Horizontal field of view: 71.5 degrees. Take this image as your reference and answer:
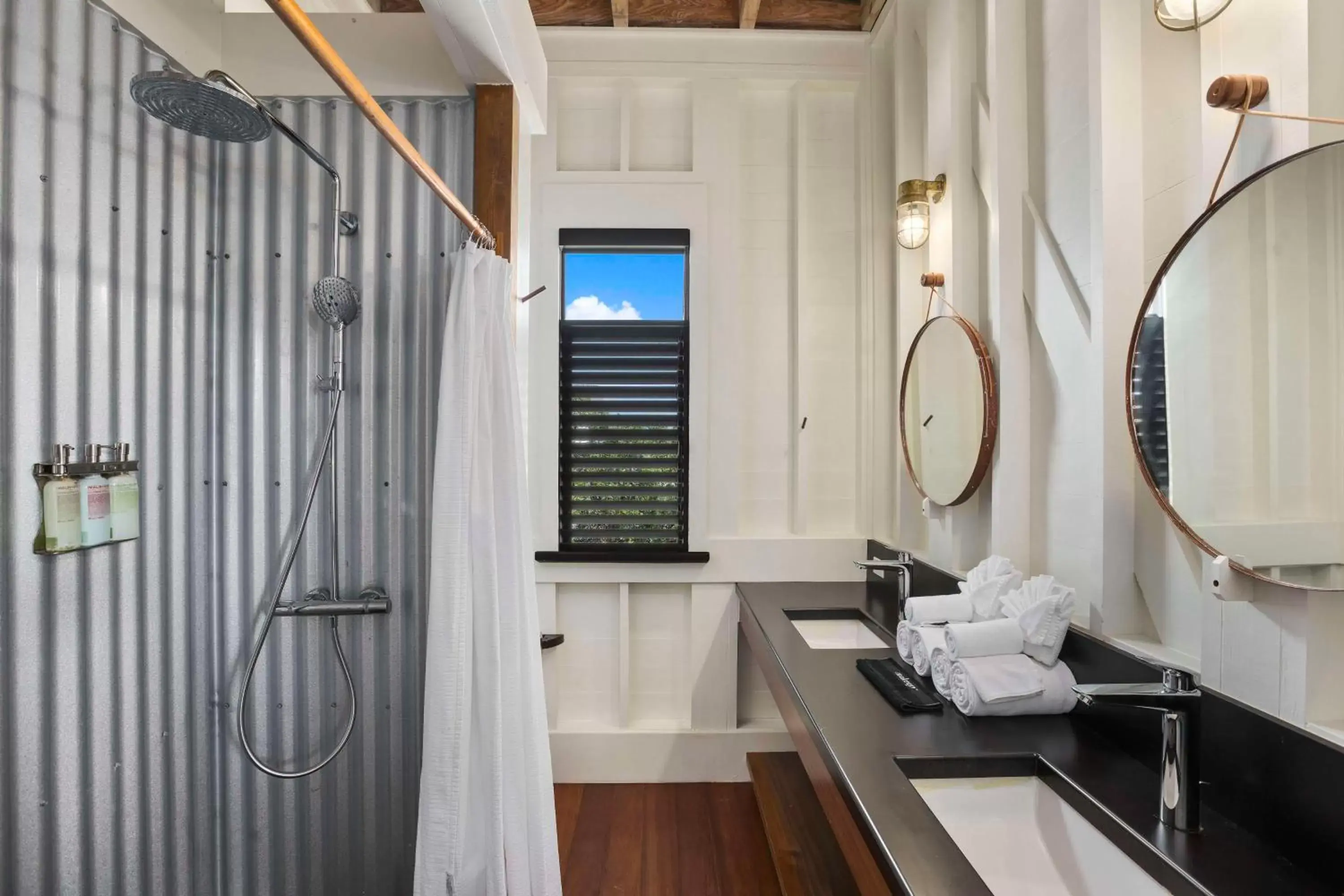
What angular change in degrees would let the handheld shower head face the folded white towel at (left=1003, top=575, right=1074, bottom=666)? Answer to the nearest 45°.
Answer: approximately 45° to its left

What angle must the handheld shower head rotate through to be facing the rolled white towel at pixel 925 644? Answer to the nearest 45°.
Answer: approximately 45° to its left

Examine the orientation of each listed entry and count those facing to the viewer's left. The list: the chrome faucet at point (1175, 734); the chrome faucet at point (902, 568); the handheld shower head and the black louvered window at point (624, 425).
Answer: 2

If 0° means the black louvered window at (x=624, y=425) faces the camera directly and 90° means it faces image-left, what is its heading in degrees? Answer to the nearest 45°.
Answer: approximately 0°

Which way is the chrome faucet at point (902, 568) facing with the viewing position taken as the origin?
facing to the left of the viewer

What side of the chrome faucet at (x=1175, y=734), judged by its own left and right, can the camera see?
left

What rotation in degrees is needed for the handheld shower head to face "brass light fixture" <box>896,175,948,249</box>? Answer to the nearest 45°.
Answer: approximately 90° to its left

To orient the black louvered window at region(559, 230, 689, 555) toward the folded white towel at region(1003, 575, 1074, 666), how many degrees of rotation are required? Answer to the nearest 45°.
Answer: approximately 45° to its left

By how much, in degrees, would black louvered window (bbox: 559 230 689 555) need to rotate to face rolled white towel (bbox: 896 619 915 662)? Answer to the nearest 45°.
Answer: approximately 45° to its left
